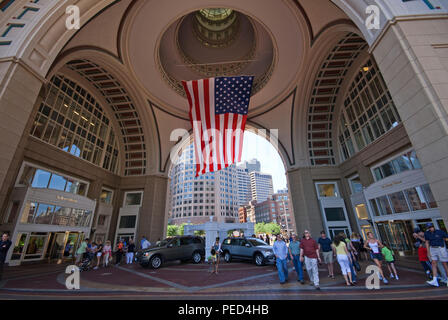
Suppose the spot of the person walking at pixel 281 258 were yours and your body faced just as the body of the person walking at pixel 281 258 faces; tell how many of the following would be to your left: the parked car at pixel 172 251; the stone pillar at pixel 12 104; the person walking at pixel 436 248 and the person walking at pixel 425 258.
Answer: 2

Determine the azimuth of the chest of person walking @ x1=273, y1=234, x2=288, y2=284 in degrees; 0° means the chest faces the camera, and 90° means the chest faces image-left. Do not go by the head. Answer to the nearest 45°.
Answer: approximately 0°

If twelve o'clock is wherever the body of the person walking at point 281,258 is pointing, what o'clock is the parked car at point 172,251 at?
The parked car is roughly at 4 o'clock from the person walking.

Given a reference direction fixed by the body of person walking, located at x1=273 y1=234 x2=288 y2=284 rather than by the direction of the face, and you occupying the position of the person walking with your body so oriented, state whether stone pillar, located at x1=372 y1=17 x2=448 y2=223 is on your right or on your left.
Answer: on your left
